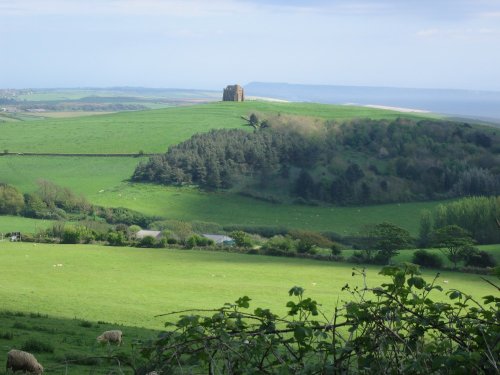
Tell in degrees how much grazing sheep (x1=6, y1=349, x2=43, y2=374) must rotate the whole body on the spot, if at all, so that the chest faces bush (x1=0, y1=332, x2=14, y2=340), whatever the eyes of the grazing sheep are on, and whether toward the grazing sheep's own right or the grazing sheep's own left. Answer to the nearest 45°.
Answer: approximately 90° to the grazing sheep's own left

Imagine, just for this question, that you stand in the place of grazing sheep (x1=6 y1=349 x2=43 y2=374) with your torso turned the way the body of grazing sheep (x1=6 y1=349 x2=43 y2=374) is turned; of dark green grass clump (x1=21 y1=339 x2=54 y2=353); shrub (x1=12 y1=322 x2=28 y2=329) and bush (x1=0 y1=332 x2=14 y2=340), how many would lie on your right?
0

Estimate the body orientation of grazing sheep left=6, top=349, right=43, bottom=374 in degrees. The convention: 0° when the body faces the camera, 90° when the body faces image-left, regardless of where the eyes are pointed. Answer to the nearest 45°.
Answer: approximately 270°

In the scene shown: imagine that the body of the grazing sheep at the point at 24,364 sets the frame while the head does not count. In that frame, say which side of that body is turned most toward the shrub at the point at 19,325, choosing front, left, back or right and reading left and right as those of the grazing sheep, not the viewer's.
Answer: left

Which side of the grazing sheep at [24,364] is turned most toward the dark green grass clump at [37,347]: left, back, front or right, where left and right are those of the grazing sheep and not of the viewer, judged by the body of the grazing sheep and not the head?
left
